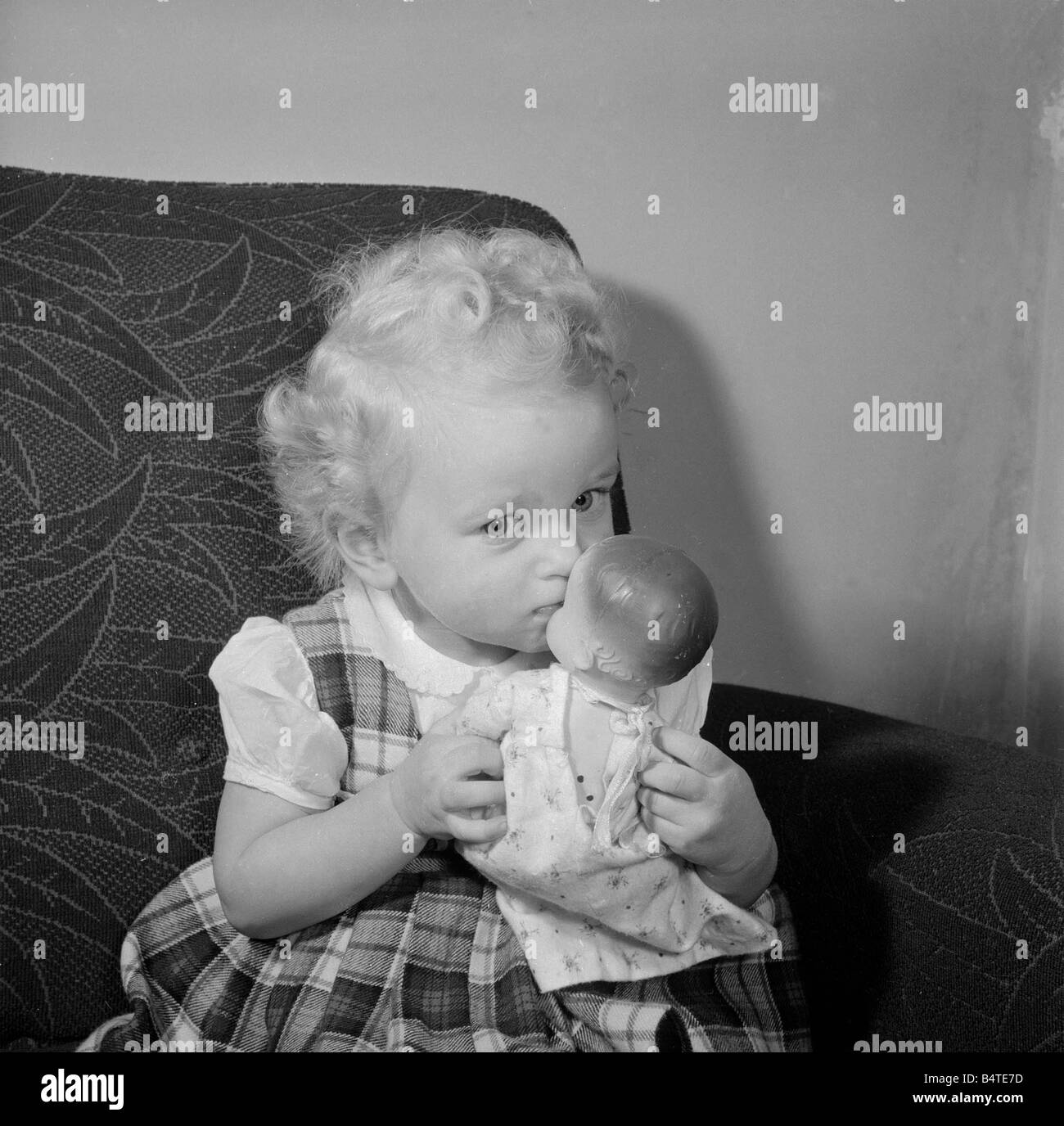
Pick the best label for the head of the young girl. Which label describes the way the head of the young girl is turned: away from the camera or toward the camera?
toward the camera

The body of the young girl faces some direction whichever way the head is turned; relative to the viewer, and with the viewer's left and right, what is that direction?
facing the viewer and to the right of the viewer
